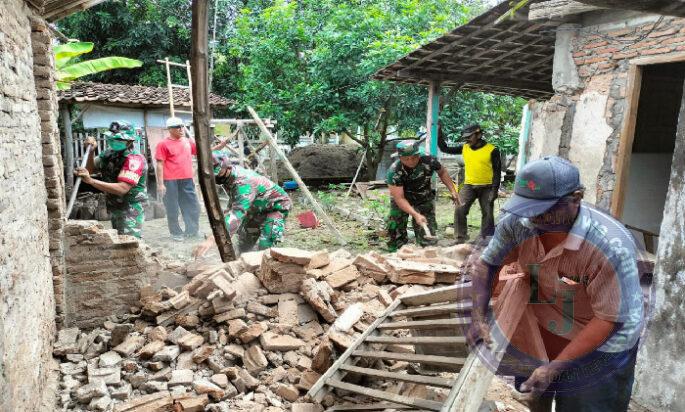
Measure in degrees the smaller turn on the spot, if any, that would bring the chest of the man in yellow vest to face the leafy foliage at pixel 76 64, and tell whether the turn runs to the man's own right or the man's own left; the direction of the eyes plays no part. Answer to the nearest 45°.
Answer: approximately 45° to the man's own right

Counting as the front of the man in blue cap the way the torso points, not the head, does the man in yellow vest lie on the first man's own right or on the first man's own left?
on the first man's own right

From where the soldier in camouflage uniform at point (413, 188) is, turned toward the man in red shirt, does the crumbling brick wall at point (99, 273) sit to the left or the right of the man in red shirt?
left

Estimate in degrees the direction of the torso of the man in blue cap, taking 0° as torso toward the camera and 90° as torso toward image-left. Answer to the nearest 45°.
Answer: approximately 45°
